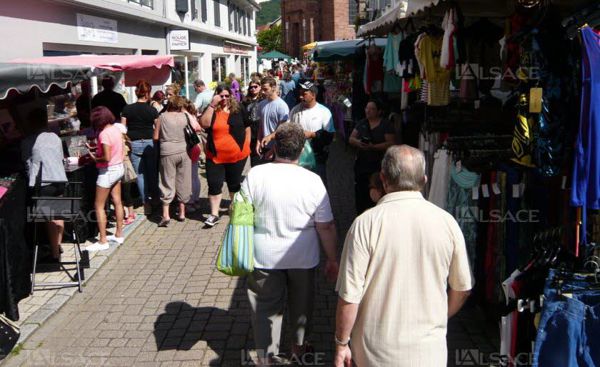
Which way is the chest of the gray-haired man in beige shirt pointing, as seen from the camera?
away from the camera

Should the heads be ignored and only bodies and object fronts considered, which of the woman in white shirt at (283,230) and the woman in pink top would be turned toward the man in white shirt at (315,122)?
the woman in white shirt at (283,230)

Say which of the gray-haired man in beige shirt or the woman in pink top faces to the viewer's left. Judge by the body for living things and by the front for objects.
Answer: the woman in pink top

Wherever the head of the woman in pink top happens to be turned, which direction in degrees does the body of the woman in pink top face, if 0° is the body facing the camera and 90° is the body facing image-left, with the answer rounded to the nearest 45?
approximately 90°

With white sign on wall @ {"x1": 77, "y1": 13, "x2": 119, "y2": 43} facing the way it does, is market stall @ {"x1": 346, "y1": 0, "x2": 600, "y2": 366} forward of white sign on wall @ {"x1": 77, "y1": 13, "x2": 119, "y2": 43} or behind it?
forward

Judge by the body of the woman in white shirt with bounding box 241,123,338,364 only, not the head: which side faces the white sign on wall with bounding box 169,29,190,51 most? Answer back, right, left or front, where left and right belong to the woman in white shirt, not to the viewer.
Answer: front

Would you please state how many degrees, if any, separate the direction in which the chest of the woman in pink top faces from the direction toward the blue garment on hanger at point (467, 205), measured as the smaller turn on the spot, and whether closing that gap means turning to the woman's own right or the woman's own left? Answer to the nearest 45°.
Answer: approximately 135° to the woman's own left

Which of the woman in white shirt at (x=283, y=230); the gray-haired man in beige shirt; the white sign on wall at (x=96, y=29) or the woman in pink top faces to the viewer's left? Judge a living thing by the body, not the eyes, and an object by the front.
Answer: the woman in pink top

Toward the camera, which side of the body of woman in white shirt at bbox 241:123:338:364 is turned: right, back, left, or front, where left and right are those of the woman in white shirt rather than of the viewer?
back

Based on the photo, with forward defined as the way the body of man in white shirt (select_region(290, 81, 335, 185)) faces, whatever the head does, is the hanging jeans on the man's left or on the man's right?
on the man's left

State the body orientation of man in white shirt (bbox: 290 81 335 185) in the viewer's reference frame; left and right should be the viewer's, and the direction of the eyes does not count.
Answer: facing the viewer and to the left of the viewer

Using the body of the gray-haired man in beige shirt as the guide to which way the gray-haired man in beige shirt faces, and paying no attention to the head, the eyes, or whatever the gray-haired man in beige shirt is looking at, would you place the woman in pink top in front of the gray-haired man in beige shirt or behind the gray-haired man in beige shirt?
in front

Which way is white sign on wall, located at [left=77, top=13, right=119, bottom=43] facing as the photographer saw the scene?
facing the viewer and to the right of the viewer

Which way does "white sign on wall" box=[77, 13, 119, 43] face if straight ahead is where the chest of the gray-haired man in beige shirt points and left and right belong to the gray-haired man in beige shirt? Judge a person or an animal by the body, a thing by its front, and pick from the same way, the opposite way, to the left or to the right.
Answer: to the right

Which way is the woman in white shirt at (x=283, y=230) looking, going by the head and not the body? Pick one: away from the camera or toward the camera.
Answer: away from the camera

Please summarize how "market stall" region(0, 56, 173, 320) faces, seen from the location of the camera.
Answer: facing to the right of the viewer
